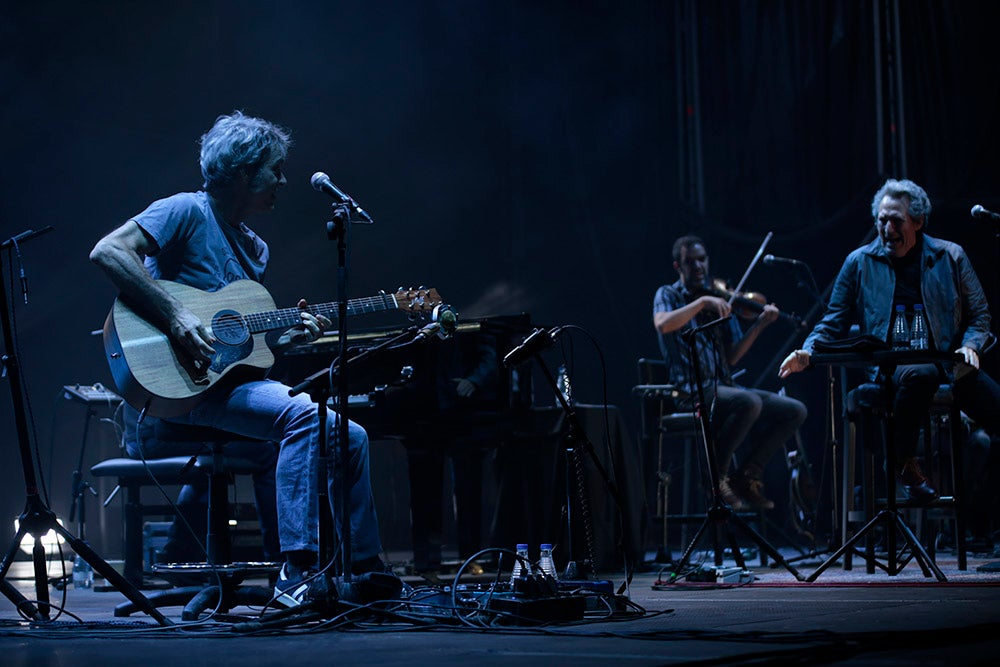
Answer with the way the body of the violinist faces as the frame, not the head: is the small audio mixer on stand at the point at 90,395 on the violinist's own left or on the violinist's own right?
on the violinist's own right

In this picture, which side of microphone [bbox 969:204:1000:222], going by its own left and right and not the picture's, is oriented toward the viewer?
left

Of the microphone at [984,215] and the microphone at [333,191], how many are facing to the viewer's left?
2

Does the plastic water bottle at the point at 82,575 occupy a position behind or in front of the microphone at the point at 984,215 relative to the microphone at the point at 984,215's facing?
in front

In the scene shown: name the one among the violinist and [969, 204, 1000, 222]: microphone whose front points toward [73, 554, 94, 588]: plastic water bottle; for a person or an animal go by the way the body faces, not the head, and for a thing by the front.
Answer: the microphone

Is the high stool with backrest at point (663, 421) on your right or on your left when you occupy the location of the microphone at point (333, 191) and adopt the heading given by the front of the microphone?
on your right

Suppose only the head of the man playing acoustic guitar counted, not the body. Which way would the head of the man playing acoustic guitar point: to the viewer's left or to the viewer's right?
to the viewer's right

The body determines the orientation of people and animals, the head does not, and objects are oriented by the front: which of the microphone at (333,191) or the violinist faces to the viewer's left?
the microphone

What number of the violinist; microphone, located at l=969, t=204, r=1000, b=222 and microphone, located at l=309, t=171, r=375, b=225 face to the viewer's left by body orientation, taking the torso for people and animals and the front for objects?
2

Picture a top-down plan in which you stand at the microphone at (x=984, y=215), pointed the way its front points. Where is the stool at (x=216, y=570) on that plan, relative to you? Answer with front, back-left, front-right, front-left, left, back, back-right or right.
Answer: front-left

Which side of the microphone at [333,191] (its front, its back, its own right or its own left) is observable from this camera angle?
left
